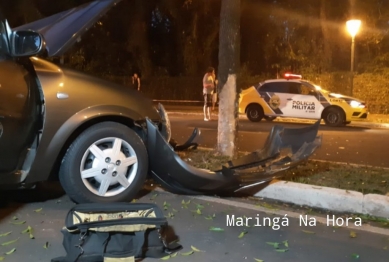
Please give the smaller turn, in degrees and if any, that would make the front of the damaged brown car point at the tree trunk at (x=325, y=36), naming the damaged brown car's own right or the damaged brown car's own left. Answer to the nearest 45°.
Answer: approximately 45° to the damaged brown car's own left

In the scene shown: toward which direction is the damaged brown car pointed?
to the viewer's right

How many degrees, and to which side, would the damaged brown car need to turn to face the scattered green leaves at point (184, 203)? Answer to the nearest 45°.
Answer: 0° — it already faces it

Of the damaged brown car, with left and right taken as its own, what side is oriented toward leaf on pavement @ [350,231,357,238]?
front

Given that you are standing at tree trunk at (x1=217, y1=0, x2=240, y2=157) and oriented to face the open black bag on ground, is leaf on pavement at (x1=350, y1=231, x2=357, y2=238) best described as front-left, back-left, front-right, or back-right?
front-left

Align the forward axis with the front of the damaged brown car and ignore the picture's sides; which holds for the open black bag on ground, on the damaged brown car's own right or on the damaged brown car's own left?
on the damaged brown car's own right
